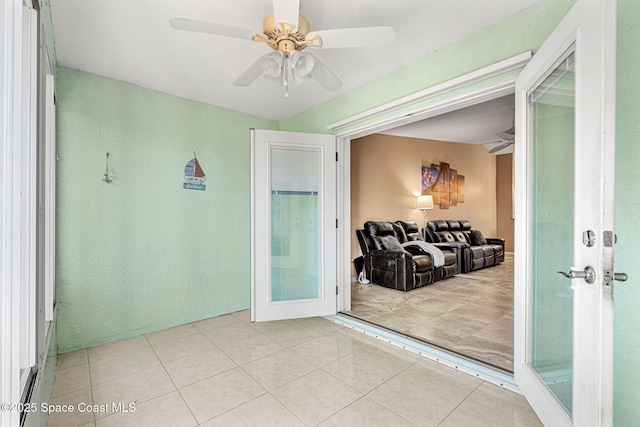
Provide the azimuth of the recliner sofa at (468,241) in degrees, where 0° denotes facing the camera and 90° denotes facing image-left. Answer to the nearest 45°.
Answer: approximately 315°

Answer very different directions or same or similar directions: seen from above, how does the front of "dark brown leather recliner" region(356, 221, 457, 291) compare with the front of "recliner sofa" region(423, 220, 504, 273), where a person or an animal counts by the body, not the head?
same or similar directions

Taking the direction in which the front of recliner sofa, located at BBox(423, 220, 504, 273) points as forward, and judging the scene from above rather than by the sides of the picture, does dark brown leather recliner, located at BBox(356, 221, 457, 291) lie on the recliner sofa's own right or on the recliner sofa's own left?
on the recliner sofa's own right

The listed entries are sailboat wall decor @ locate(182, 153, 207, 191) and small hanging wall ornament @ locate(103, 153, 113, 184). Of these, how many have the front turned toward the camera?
2

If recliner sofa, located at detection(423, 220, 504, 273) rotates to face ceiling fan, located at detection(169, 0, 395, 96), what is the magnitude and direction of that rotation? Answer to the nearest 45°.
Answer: approximately 45° to its right

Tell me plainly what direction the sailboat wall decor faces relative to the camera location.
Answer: facing the viewer

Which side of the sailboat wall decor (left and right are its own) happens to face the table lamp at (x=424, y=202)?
left

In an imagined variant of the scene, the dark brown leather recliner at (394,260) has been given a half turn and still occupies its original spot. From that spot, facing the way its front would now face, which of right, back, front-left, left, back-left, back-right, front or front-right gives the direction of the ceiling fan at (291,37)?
back-left

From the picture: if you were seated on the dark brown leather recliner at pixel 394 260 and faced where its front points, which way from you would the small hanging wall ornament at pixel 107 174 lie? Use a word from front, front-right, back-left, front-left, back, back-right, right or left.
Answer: right

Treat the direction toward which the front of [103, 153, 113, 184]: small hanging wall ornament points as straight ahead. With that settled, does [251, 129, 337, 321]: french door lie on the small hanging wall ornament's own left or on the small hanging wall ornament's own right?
on the small hanging wall ornament's own left

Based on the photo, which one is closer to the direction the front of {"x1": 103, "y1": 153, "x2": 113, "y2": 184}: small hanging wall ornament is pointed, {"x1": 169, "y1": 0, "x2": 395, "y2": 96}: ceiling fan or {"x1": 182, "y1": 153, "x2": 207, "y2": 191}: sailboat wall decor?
the ceiling fan

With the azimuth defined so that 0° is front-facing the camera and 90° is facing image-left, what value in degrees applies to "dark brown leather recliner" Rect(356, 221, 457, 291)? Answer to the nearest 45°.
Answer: approximately 315°
